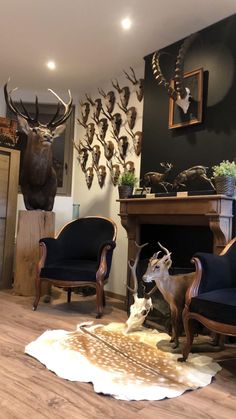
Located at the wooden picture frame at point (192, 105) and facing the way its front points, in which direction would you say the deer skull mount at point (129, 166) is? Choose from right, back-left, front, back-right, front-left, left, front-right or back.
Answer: right

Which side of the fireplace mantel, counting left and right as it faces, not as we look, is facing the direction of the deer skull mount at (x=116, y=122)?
right

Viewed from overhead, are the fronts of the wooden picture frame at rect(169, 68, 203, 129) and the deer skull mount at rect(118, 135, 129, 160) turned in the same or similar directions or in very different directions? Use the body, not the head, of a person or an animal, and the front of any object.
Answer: same or similar directions

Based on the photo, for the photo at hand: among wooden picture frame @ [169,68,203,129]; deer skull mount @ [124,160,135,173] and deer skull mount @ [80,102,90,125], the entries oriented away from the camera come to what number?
0

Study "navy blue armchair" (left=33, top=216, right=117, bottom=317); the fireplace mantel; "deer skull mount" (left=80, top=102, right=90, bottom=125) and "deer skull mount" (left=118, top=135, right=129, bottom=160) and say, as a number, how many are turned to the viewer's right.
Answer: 0

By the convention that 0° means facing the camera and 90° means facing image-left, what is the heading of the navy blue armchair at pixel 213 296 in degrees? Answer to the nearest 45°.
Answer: approximately 45°

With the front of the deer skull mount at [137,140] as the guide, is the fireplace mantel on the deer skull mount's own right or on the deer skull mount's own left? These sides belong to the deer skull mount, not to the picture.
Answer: on the deer skull mount's own left

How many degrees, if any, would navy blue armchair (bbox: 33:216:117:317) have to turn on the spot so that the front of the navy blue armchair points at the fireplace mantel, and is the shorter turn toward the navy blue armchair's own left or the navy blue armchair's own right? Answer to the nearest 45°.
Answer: approximately 90° to the navy blue armchair's own left

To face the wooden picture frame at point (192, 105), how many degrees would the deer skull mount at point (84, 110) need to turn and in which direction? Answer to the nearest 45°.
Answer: approximately 90° to its left

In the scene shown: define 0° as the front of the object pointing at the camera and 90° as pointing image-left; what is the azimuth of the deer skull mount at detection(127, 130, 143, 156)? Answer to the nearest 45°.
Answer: approximately 45°

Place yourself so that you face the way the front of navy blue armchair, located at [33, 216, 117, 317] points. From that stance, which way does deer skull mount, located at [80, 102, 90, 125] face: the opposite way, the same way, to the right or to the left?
the same way

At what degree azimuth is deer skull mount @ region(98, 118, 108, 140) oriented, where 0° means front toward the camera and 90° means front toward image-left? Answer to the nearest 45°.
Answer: approximately 45°

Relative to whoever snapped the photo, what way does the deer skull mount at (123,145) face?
facing the viewer and to the left of the viewer

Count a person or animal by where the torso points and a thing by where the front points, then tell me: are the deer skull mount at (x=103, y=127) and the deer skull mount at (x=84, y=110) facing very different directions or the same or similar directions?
same or similar directions
